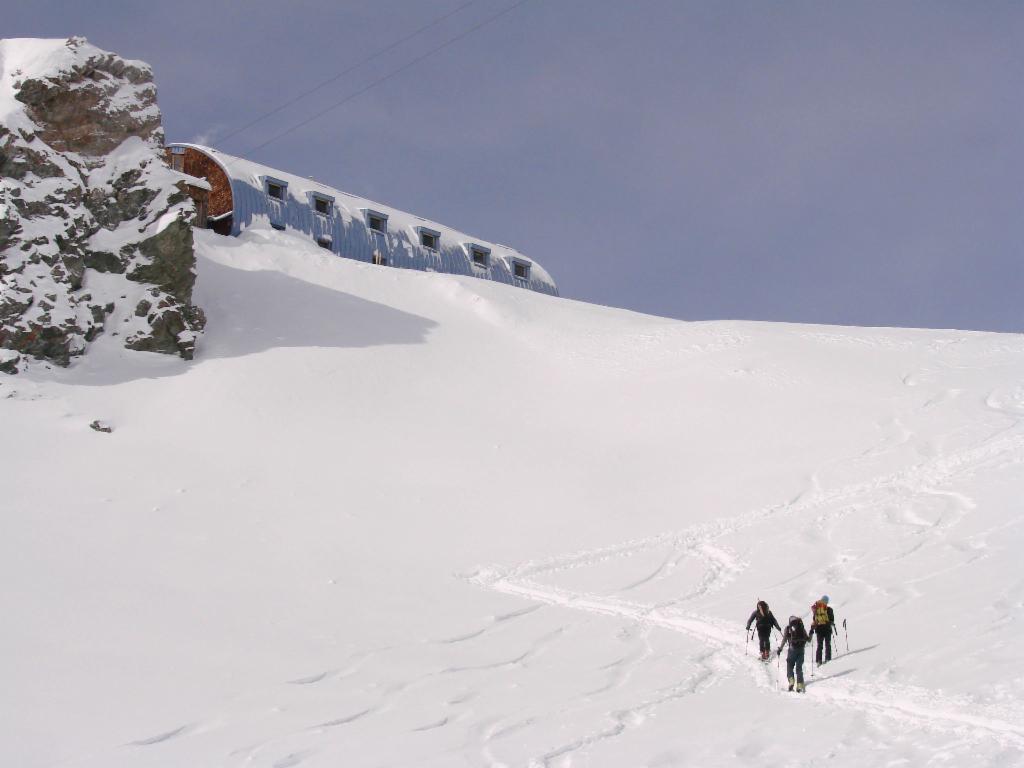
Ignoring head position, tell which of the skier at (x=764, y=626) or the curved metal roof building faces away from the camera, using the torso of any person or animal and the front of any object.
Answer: the skier

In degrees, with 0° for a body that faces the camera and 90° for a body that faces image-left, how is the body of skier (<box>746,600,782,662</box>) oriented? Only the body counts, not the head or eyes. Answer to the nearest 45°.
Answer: approximately 180°

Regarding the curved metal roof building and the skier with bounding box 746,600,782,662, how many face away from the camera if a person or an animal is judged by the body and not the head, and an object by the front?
1

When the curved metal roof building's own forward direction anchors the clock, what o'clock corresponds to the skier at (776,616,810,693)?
The skier is roughly at 10 o'clock from the curved metal roof building.

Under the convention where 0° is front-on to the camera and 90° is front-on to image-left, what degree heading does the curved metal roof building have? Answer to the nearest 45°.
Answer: approximately 45°

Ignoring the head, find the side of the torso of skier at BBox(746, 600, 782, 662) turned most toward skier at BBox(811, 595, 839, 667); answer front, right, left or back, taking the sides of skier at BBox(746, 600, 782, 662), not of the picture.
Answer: right

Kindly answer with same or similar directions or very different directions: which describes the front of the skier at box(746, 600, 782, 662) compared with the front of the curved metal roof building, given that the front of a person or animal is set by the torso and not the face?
very different directions

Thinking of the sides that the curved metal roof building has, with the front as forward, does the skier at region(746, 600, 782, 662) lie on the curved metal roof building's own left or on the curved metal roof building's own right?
on the curved metal roof building's own left
